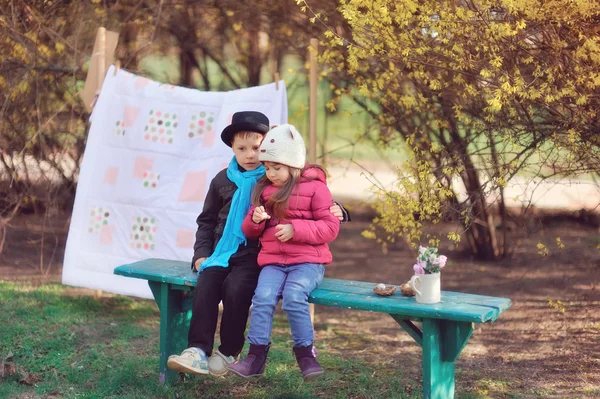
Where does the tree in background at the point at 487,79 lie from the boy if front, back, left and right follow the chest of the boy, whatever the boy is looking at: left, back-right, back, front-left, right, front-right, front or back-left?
left

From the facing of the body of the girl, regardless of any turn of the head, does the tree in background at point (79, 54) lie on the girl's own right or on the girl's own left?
on the girl's own right

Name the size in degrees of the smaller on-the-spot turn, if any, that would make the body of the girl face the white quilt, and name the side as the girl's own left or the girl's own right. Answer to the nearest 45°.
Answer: approximately 90° to the girl's own right

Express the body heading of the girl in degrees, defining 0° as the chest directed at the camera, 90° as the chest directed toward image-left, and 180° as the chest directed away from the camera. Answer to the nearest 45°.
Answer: approximately 45°

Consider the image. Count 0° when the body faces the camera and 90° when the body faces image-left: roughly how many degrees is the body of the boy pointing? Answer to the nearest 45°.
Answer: approximately 0°

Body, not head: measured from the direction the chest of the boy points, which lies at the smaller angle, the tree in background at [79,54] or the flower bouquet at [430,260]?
the flower bouquet

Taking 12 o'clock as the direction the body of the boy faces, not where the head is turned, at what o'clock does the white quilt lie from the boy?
The white quilt is roughly at 5 o'clock from the boy.

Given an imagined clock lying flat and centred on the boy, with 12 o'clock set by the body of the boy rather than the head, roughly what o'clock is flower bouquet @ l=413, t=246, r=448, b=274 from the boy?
The flower bouquet is roughly at 10 o'clock from the boy.

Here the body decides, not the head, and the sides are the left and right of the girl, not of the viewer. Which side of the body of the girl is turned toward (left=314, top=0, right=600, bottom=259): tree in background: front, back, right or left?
back

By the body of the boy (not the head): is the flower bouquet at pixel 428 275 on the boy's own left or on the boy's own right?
on the boy's own left

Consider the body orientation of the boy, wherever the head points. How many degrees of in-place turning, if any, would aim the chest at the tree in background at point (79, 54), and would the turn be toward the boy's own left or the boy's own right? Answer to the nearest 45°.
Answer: approximately 135° to the boy's own right

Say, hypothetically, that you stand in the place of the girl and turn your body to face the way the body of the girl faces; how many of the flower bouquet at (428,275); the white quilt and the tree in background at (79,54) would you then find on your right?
2

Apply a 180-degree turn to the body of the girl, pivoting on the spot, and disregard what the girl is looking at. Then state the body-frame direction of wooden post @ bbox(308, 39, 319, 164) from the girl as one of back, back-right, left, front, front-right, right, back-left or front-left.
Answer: front-left
